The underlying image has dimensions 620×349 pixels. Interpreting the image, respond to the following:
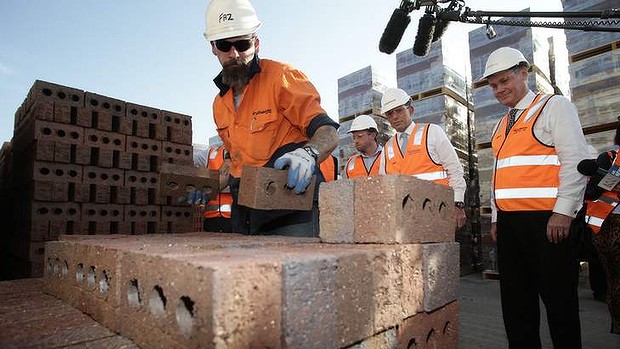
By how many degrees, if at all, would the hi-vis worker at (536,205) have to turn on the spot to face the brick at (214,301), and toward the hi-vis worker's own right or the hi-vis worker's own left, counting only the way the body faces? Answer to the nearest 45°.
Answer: approximately 45° to the hi-vis worker's own left

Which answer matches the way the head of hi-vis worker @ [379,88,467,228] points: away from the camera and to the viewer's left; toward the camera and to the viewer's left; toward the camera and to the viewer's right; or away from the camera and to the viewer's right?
toward the camera and to the viewer's left

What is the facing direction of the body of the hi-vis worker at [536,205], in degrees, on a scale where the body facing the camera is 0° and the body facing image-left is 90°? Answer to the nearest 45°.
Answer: approximately 45°

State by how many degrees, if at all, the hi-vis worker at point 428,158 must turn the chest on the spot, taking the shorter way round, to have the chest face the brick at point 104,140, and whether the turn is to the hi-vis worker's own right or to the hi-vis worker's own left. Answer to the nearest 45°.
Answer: approximately 45° to the hi-vis worker's own right

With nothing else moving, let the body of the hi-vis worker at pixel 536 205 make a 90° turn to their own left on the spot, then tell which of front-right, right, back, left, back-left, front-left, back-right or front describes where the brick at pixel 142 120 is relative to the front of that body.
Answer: back-right

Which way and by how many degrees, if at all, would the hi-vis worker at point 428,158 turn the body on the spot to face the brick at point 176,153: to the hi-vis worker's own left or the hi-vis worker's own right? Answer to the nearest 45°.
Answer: approximately 45° to the hi-vis worker's own right

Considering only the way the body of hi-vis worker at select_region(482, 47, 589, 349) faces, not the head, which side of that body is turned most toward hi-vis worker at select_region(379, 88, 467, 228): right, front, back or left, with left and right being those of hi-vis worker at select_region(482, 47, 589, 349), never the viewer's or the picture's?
right

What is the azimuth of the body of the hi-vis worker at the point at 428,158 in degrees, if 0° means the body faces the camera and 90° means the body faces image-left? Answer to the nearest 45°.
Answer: approximately 45°

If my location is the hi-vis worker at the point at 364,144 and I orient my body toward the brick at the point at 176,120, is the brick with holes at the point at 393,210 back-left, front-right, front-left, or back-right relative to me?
front-left

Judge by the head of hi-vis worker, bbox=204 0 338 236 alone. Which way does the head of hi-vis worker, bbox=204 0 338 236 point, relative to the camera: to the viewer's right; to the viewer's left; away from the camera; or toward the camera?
toward the camera

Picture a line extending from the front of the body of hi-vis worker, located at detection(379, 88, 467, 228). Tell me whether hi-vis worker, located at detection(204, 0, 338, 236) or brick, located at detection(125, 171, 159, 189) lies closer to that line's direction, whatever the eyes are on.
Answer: the hi-vis worker

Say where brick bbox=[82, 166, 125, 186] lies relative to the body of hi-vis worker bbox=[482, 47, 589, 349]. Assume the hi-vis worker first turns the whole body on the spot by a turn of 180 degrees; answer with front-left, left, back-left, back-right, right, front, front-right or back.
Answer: back-left

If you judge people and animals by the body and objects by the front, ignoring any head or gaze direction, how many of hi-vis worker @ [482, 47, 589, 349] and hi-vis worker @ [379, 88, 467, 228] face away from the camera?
0

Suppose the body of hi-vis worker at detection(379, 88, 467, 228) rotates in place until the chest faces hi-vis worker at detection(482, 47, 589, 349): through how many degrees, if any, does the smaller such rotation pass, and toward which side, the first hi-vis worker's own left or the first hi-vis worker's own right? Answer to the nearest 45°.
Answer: approximately 90° to the first hi-vis worker's own left

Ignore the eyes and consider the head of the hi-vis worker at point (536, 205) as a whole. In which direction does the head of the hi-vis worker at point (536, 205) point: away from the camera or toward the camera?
toward the camera

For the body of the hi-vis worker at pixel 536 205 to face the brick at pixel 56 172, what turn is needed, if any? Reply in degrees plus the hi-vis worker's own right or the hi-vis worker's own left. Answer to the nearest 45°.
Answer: approximately 45° to the hi-vis worker's own right

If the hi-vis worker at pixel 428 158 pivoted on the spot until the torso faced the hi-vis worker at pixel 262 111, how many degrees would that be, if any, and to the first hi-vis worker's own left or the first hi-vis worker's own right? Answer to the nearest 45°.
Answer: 0° — they already face them

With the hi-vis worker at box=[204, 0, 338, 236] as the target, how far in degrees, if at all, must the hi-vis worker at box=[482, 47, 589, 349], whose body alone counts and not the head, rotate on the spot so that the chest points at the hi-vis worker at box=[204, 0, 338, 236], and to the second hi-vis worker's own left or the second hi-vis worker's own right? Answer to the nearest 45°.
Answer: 0° — they already face them
